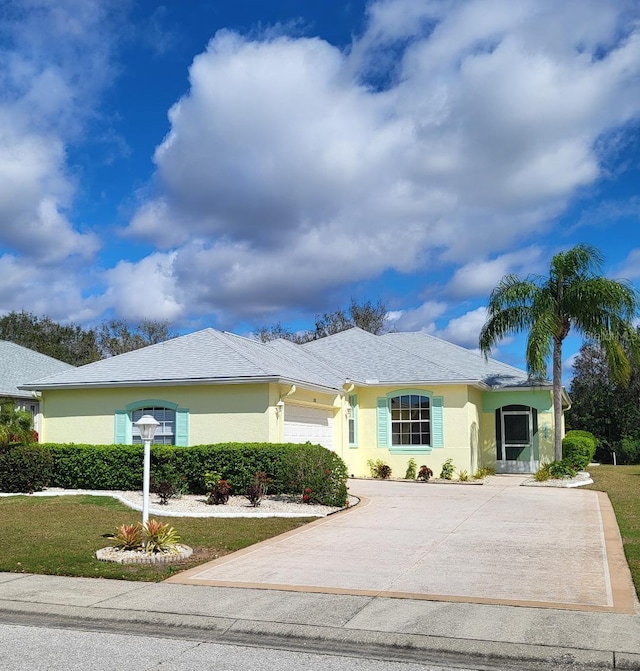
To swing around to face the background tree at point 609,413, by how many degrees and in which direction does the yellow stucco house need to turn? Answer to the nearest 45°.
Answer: approximately 135° to its left

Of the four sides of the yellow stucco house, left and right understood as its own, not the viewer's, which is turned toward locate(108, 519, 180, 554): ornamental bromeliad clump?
front

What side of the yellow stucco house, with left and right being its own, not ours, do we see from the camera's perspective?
front

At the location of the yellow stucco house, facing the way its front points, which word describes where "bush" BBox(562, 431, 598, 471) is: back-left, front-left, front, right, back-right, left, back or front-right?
left

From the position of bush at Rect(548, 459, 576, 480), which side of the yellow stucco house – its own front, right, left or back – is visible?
left

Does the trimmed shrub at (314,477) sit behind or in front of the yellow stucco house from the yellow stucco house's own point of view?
in front

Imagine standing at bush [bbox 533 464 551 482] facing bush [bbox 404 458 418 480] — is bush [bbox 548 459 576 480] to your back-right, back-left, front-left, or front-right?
back-right

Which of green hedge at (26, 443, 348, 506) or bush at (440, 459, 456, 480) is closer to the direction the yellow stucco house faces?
the green hedge

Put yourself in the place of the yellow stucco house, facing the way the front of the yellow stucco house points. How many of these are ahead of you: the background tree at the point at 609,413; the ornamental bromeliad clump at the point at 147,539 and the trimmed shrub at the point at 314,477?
2

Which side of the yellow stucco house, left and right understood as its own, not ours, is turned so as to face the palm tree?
left

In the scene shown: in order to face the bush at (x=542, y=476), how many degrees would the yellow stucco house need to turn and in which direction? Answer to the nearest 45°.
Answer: approximately 90° to its left
